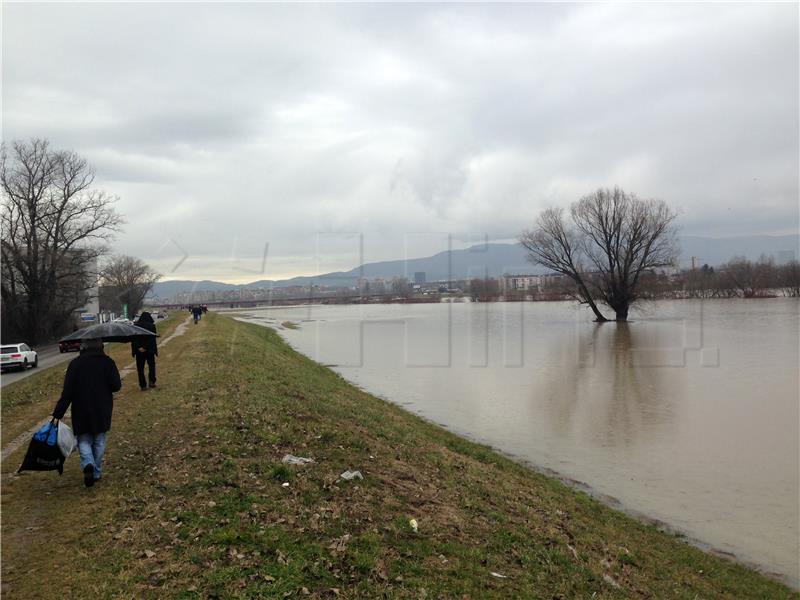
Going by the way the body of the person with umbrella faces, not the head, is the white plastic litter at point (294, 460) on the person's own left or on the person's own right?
on the person's own right

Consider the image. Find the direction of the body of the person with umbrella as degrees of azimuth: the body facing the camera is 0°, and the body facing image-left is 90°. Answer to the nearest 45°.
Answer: approximately 180°

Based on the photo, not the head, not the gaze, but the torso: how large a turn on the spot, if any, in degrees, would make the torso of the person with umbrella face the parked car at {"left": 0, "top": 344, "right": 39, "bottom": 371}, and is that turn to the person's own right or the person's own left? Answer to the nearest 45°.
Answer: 0° — they already face it

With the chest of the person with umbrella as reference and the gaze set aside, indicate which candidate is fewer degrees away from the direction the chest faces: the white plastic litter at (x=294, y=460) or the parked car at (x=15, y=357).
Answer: the parked car
